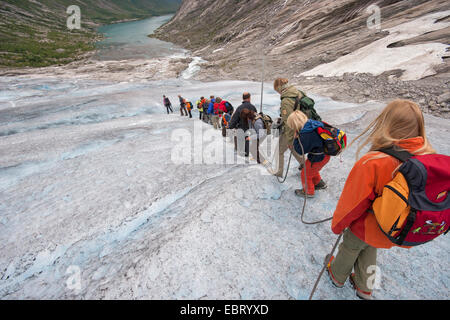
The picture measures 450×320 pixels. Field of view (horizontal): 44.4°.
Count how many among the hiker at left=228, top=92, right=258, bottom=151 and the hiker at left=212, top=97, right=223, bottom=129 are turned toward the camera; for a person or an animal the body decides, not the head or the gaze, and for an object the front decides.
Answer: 0

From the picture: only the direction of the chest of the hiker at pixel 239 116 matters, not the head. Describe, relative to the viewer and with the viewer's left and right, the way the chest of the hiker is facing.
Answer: facing away from the viewer and to the left of the viewer

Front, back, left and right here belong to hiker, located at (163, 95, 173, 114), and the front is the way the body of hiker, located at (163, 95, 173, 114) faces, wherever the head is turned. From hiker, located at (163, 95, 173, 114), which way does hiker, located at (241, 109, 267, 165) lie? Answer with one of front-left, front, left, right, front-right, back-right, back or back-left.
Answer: back-left

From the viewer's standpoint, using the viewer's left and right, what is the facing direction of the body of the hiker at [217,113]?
facing away from the viewer and to the left of the viewer

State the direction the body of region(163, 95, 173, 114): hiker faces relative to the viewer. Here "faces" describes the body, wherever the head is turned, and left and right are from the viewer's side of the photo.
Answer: facing away from the viewer and to the left of the viewer

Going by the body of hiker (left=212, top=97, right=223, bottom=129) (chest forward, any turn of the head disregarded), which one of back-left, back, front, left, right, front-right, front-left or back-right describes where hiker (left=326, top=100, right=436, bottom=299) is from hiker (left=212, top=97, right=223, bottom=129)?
back-left

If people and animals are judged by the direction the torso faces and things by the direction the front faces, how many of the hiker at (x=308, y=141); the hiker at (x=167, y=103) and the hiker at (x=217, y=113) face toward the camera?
0

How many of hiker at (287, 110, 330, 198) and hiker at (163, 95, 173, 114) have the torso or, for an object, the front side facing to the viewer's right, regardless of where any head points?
0

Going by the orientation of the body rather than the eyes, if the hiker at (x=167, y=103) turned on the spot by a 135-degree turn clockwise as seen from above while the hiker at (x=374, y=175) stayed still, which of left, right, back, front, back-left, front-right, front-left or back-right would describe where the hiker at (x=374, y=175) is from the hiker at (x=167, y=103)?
right
